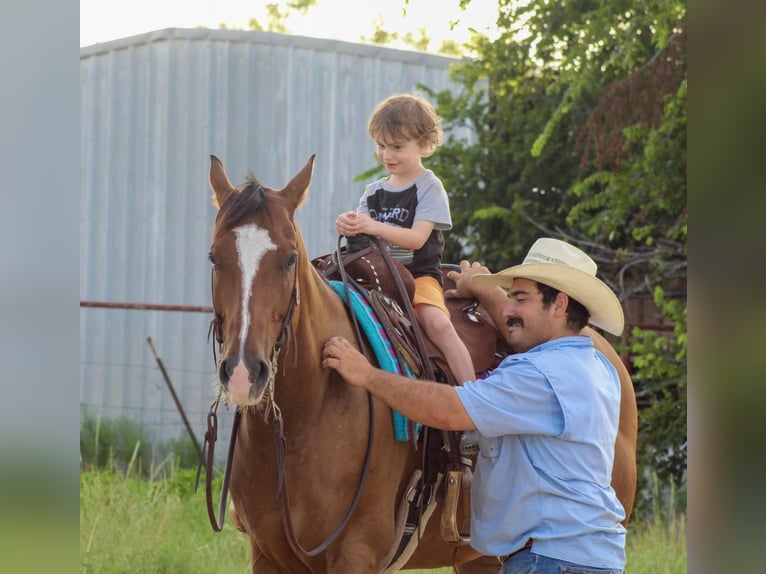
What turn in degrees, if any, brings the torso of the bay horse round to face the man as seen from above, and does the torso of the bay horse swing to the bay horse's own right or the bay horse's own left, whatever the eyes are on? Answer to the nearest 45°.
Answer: approximately 135° to the bay horse's own left

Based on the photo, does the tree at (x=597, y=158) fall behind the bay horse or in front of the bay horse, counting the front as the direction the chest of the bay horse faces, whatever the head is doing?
behind

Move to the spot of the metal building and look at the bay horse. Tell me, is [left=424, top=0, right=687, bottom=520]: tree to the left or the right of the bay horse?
left

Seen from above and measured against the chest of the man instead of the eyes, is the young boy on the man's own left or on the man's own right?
on the man's own right

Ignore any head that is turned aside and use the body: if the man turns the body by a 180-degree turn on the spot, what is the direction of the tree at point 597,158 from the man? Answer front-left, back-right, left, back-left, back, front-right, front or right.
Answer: left

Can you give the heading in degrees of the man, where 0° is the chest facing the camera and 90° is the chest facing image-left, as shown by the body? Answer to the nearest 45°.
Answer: approximately 90°

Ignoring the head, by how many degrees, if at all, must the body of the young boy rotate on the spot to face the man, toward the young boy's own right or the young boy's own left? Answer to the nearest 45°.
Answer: approximately 90° to the young boy's own left
